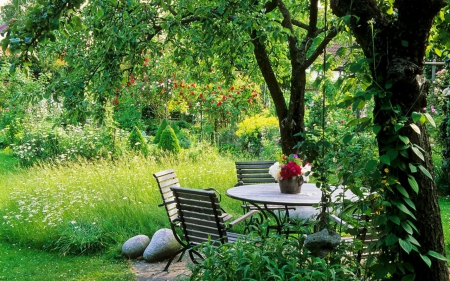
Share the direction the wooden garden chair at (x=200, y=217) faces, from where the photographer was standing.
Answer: facing away from the viewer and to the right of the viewer

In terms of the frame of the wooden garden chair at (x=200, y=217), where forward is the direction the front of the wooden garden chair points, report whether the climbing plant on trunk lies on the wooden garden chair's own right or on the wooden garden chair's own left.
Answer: on the wooden garden chair's own right

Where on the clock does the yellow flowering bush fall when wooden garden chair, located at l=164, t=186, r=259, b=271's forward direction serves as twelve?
The yellow flowering bush is roughly at 11 o'clock from the wooden garden chair.

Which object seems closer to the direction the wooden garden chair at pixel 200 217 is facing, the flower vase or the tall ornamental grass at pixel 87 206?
the flower vase

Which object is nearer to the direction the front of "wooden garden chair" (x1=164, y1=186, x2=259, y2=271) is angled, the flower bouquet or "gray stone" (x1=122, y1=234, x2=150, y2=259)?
the flower bouquet

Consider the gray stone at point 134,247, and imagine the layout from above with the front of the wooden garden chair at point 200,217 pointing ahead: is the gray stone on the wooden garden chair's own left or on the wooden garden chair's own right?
on the wooden garden chair's own left

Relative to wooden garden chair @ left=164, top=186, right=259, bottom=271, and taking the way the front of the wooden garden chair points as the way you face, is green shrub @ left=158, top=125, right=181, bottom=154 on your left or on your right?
on your left

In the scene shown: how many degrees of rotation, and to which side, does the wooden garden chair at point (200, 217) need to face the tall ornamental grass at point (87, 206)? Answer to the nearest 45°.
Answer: approximately 90° to its left

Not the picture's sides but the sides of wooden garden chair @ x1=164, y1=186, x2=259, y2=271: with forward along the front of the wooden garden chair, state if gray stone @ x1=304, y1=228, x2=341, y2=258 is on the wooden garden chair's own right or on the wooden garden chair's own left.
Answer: on the wooden garden chair's own right
